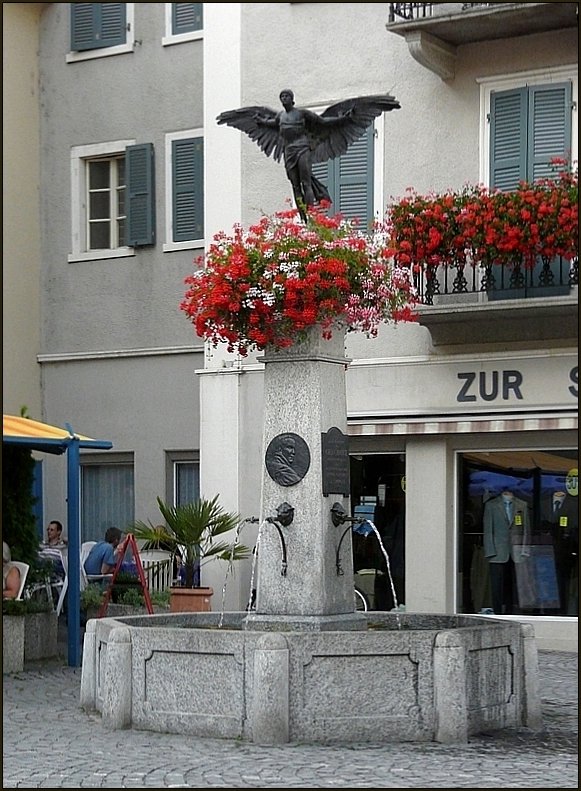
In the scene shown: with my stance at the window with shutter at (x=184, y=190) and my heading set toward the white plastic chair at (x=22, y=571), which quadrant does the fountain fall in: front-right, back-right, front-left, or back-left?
front-left

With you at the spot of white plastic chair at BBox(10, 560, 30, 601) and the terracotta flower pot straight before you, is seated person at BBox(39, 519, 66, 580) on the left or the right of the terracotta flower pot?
left

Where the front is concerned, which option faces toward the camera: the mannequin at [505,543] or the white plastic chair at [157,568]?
the mannequin

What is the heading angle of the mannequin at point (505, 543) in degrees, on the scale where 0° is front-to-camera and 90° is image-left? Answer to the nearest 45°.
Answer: approximately 0°

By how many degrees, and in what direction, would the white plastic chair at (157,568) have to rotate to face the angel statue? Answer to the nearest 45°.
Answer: approximately 180°

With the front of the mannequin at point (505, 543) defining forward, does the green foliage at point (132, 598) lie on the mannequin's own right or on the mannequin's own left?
on the mannequin's own right

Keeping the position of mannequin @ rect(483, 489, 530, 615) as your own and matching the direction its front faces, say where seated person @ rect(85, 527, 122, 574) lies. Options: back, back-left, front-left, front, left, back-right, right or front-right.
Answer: right

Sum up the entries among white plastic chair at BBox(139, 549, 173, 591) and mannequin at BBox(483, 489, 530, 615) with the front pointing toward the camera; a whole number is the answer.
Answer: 1
